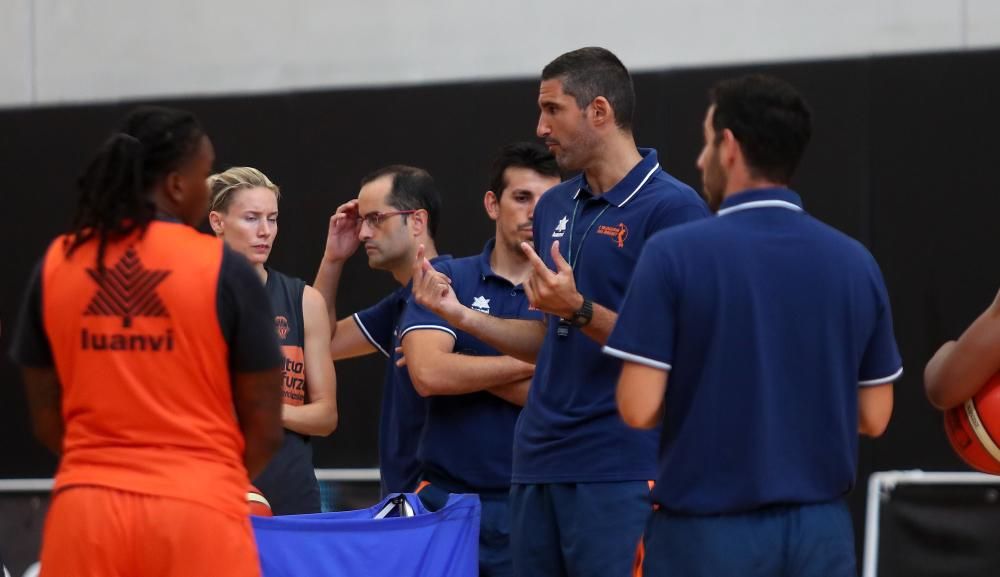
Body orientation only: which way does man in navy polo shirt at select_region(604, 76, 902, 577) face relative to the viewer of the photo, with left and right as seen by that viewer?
facing away from the viewer

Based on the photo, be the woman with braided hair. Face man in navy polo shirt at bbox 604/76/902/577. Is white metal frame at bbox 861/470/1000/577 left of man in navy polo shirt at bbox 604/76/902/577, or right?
left

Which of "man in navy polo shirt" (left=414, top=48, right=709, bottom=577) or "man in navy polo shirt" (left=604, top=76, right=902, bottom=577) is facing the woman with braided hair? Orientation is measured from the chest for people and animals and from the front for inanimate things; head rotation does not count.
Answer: "man in navy polo shirt" (left=414, top=48, right=709, bottom=577)

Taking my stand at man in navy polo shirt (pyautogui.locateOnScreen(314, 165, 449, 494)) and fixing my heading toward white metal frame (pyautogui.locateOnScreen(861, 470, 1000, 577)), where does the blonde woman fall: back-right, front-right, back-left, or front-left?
back-right

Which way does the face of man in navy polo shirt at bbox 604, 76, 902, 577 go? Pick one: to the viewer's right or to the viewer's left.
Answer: to the viewer's left

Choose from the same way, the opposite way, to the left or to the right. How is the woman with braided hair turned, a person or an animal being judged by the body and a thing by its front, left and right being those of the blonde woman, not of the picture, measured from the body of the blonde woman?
the opposite way

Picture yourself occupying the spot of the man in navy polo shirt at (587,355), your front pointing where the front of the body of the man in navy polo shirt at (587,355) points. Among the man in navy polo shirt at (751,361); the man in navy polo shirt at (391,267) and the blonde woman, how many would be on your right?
2

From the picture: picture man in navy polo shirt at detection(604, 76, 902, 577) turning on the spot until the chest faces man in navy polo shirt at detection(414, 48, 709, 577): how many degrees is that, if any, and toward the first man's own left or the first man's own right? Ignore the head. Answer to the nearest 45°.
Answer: approximately 45° to the first man's own left

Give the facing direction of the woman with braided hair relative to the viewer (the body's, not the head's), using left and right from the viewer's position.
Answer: facing away from the viewer

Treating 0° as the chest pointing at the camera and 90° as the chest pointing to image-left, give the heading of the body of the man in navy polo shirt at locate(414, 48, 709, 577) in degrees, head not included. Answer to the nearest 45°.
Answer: approximately 45°

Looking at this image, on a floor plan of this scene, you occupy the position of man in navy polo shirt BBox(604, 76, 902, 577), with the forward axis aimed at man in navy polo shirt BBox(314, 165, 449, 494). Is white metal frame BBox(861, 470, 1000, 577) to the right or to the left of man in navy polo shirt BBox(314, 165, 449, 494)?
right

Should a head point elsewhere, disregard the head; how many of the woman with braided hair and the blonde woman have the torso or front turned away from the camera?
1
